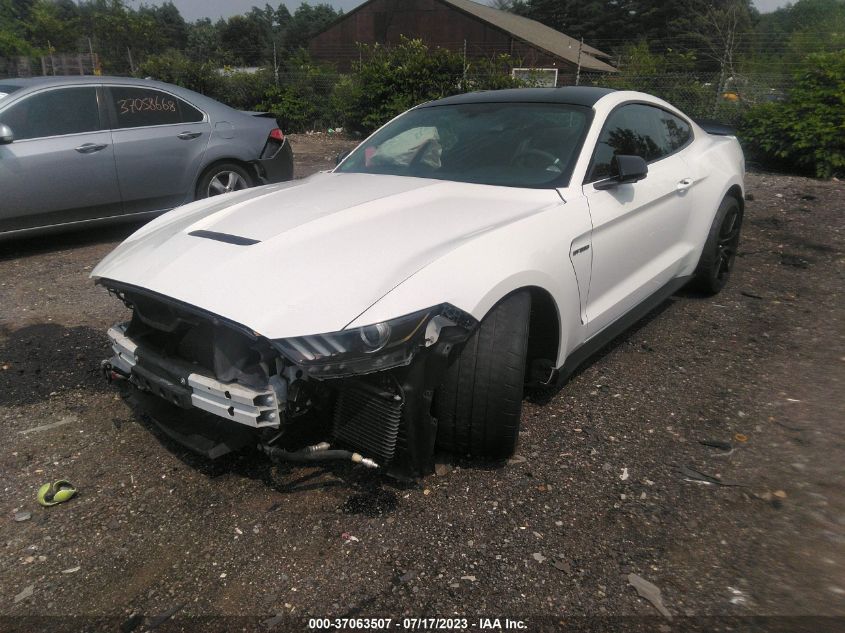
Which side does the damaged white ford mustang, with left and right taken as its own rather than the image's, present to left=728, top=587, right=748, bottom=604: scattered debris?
left

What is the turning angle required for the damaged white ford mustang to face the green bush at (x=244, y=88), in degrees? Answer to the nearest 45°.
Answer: approximately 135° to its right

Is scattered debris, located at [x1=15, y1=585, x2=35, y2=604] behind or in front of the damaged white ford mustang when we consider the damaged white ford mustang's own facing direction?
in front

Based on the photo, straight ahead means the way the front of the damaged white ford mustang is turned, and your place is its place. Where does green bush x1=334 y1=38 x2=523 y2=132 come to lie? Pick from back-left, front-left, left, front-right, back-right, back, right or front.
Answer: back-right

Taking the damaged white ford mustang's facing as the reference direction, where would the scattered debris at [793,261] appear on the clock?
The scattered debris is roughly at 6 o'clock from the damaged white ford mustang.

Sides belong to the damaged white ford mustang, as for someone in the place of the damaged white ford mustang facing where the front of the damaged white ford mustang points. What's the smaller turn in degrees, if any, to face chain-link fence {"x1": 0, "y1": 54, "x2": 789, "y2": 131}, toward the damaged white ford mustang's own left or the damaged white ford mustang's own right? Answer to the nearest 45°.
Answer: approximately 135° to the damaged white ford mustang's own right

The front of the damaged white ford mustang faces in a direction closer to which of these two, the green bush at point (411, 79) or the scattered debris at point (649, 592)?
the scattered debris

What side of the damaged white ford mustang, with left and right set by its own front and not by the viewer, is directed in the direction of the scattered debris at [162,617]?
front

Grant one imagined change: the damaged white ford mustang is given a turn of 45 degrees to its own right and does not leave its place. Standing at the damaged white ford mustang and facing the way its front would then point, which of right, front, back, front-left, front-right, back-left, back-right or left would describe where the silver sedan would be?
front-right

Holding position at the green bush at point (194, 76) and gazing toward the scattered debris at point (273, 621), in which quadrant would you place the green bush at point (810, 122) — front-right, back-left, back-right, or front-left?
front-left

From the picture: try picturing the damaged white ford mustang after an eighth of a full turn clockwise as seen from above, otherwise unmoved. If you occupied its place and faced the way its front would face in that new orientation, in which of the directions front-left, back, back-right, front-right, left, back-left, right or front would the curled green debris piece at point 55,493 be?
front

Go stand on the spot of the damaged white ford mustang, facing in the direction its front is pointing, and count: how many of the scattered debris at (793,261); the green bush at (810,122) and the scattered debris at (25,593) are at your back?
2

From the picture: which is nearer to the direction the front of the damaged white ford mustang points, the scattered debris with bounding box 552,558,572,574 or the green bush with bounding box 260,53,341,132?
the scattered debris

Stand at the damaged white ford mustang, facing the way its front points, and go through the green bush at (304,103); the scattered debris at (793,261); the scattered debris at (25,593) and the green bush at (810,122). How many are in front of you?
1
